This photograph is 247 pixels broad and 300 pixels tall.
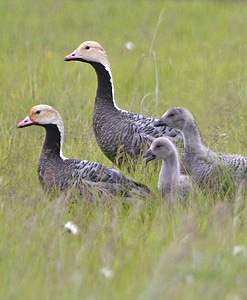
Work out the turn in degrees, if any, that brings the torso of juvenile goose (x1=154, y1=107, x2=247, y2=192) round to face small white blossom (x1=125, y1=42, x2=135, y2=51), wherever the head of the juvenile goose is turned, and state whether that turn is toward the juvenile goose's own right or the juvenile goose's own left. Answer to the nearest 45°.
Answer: approximately 90° to the juvenile goose's own right

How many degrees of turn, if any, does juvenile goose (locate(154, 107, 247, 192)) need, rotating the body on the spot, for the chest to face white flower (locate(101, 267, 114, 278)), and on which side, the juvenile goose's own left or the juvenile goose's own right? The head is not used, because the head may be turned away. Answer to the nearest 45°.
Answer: approximately 90° to the juvenile goose's own left

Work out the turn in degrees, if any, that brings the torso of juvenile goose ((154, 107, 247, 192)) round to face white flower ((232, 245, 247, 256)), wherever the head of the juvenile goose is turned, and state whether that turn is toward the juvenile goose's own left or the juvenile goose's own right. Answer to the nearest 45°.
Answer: approximately 90° to the juvenile goose's own left

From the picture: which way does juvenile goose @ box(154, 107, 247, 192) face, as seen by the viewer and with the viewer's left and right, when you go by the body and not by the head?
facing to the left of the viewer
